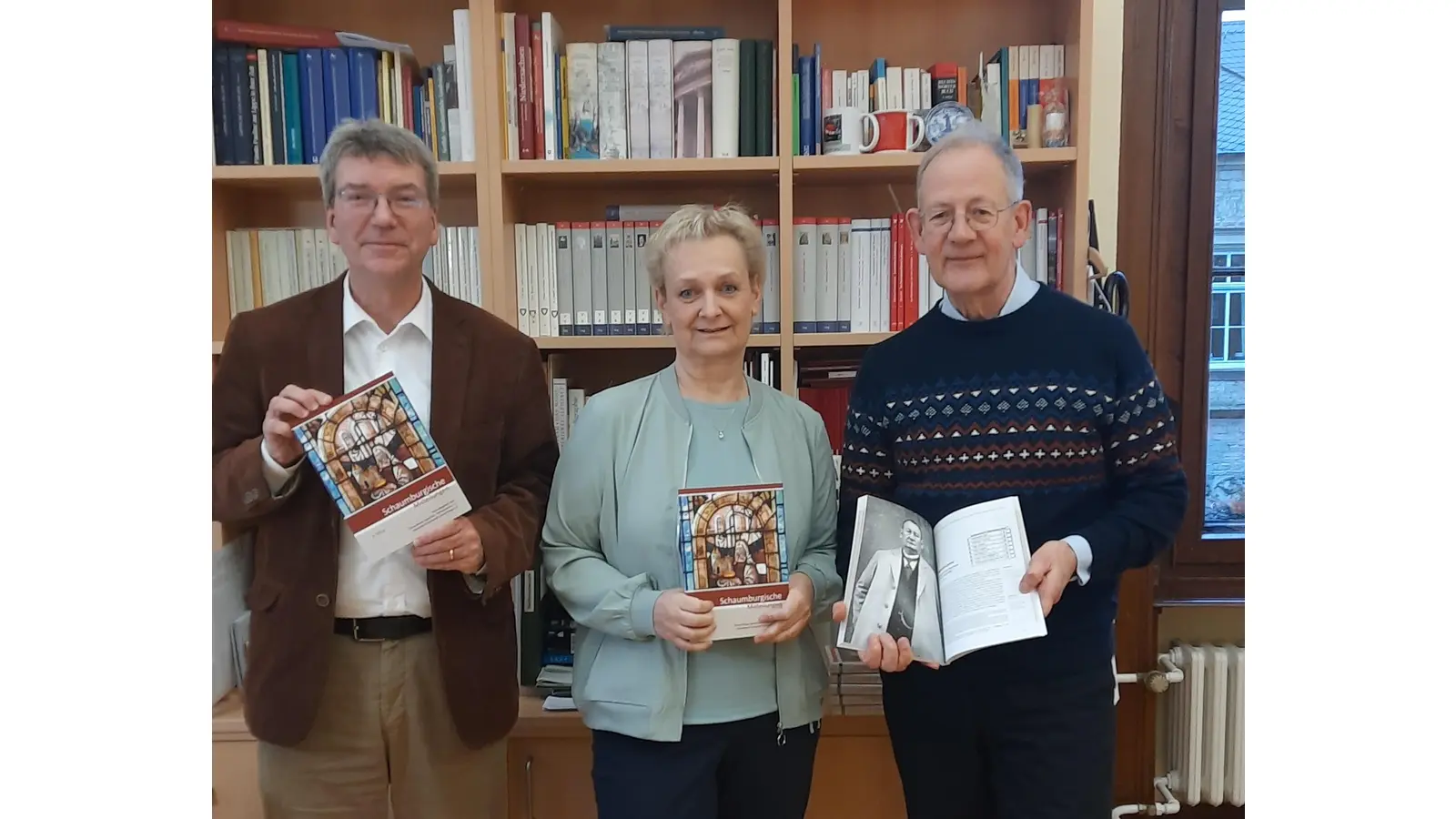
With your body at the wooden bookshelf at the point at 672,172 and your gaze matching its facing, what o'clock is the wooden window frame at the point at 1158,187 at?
The wooden window frame is roughly at 9 o'clock from the wooden bookshelf.

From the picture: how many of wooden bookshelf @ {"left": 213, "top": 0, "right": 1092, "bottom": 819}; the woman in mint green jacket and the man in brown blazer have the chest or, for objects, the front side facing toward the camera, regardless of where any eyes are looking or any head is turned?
3

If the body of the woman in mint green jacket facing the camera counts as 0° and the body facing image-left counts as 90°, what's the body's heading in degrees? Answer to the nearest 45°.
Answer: approximately 0°

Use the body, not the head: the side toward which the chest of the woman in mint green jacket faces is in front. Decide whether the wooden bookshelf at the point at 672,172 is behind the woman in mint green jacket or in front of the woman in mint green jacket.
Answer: behind
